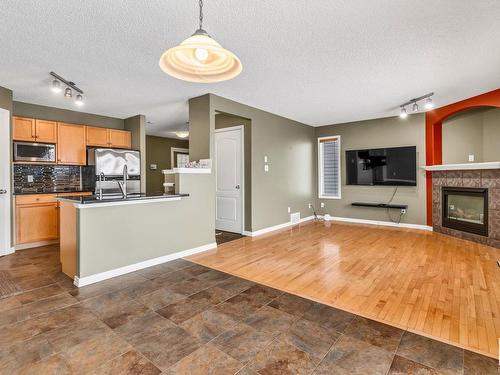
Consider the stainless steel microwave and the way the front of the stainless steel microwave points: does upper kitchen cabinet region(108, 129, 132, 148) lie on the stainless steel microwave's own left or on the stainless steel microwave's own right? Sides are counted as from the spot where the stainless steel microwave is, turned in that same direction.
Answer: on the stainless steel microwave's own left

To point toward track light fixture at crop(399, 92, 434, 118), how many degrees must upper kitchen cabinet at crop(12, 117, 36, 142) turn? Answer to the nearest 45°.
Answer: approximately 45° to its left

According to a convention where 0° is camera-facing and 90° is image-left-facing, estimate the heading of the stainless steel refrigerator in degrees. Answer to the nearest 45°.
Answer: approximately 0°

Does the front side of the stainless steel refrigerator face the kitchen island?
yes
